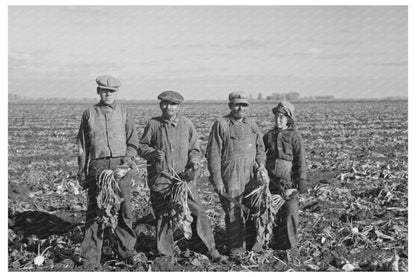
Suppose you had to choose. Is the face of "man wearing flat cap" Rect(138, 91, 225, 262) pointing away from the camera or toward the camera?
toward the camera

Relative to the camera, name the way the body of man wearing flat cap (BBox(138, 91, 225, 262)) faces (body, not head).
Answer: toward the camera

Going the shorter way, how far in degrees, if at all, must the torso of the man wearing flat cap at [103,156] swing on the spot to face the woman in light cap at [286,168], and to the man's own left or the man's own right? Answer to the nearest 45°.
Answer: approximately 90° to the man's own left

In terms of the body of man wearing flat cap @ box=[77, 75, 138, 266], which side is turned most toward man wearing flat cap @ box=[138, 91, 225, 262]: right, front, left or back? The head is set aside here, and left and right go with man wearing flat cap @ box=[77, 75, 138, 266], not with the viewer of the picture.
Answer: left

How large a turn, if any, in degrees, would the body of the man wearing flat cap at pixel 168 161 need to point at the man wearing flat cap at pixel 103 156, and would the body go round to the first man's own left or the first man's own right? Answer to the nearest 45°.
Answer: approximately 90° to the first man's own right

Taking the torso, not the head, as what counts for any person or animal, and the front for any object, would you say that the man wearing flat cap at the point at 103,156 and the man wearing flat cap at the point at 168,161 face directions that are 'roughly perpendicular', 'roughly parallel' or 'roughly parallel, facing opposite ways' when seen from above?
roughly parallel

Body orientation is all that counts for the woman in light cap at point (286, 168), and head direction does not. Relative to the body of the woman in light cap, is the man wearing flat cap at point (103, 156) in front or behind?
in front

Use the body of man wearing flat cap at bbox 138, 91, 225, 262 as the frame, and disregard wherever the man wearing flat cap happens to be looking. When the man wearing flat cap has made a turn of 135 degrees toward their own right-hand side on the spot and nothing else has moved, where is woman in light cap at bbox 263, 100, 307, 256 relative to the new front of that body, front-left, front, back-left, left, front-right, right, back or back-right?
back-right
